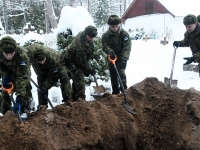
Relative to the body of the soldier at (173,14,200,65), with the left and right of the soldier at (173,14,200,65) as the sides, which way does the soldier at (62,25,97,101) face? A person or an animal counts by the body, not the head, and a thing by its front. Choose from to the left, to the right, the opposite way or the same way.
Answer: to the left

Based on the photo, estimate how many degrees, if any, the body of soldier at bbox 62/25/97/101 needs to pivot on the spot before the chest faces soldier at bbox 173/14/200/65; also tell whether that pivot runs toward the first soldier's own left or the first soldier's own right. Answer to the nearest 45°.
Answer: approximately 45° to the first soldier's own left

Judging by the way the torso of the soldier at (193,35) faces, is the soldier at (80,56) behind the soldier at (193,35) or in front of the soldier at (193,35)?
in front

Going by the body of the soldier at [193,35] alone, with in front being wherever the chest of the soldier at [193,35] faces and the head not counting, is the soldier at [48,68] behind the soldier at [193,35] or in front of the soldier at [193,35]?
in front

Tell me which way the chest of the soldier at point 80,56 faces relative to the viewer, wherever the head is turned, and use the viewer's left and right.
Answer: facing the viewer and to the right of the viewer

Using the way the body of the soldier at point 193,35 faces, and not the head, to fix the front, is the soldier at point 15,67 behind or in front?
in front

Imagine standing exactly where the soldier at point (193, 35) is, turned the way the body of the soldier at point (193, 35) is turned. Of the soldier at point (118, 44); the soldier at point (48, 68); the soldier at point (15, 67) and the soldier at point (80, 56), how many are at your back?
0

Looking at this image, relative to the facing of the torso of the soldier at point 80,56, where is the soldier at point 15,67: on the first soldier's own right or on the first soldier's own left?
on the first soldier's own right

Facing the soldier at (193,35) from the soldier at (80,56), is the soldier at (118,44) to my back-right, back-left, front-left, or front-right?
front-left

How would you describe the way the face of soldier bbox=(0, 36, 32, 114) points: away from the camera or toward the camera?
toward the camera

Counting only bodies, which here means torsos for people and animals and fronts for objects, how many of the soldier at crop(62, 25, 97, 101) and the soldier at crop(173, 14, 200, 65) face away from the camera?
0
